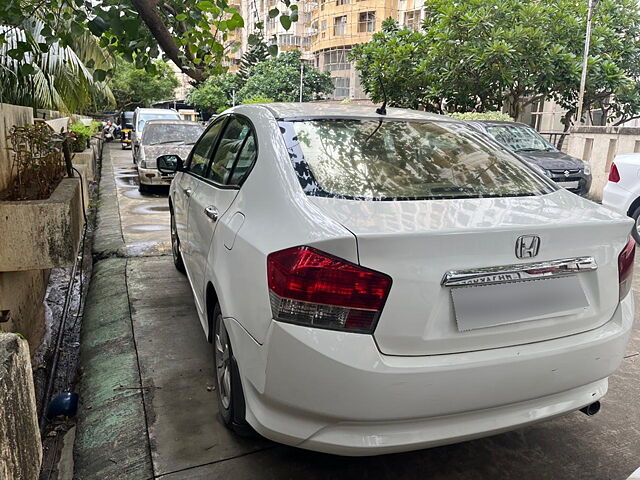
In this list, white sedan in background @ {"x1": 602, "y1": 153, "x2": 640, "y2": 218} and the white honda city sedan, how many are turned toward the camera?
0

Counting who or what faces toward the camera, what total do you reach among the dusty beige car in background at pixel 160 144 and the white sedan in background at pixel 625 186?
1

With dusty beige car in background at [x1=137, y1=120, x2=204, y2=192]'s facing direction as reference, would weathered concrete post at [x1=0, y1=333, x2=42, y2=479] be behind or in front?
in front

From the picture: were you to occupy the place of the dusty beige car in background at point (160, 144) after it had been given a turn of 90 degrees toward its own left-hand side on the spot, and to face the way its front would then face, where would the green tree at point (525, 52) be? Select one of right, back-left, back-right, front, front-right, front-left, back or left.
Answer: front

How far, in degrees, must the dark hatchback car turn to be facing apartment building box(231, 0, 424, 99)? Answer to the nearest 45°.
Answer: approximately 180°

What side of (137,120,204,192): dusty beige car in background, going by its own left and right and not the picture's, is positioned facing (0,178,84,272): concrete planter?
front

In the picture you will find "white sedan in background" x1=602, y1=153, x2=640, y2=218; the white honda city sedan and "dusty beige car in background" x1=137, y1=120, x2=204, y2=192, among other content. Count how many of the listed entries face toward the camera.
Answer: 1

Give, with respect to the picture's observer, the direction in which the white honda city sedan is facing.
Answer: facing away from the viewer and to the left of the viewer

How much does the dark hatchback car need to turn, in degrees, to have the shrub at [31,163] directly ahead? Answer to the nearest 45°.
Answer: approximately 90° to its right

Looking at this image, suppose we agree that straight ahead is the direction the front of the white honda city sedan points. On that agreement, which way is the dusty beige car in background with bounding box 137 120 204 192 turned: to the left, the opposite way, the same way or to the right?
the opposite way

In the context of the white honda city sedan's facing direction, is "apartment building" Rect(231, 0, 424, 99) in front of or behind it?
in front
